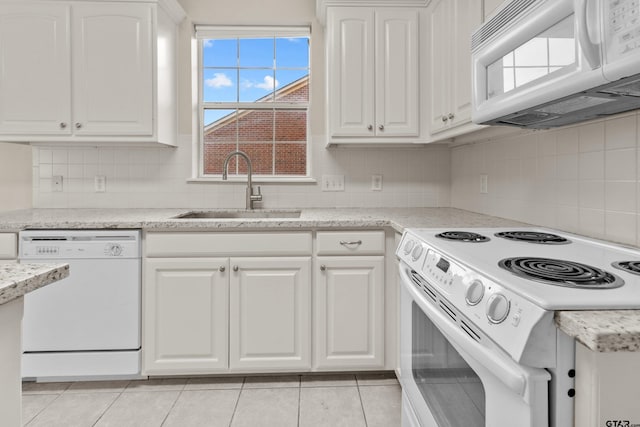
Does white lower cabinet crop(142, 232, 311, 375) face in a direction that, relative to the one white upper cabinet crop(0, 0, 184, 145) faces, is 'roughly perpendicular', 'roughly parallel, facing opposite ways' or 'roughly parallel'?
roughly parallel

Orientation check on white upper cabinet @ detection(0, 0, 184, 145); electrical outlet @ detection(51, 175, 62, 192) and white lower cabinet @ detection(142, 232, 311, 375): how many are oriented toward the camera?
3

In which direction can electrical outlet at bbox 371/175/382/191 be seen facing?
toward the camera

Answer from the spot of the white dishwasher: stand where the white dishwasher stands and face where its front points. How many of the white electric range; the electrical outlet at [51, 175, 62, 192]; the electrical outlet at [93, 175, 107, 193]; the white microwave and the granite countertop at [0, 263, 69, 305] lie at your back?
2

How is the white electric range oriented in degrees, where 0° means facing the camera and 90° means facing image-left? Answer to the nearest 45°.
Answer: approximately 45°

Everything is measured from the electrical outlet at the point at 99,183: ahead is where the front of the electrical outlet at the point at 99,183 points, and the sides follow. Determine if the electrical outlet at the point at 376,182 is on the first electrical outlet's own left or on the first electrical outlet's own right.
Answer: on the first electrical outlet's own left

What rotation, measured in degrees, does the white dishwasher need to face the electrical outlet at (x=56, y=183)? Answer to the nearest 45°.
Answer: approximately 180°

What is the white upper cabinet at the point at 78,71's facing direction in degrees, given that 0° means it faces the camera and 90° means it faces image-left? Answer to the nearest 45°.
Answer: approximately 0°

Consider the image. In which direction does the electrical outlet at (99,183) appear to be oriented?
toward the camera

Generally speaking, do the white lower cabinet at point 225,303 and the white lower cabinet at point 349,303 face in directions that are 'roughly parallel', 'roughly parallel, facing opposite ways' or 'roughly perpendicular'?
roughly parallel

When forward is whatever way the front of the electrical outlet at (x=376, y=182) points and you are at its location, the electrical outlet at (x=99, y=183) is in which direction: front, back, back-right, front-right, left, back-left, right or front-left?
right

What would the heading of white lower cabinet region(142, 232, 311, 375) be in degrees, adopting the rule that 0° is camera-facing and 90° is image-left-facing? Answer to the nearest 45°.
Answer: approximately 0°

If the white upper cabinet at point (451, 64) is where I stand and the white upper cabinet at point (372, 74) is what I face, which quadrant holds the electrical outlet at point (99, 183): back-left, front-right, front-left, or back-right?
front-left
